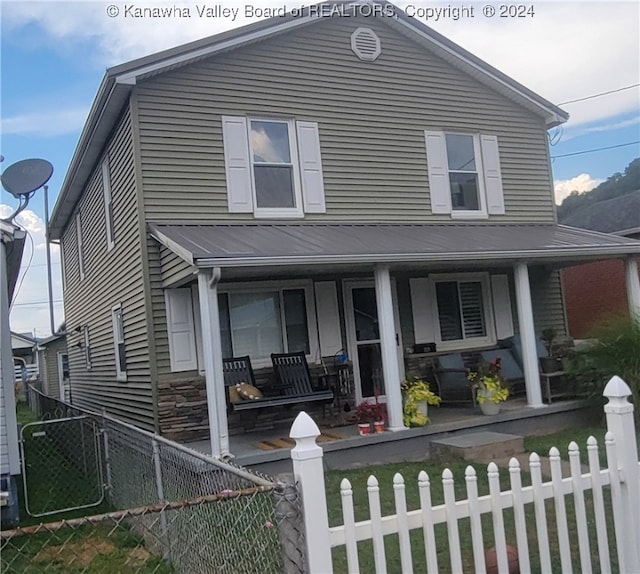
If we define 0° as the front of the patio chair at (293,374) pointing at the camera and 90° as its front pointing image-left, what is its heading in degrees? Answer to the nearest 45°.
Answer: approximately 315°

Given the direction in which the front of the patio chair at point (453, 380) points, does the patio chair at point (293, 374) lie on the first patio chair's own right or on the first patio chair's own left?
on the first patio chair's own right

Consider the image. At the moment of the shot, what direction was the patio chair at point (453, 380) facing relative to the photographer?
facing the viewer and to the right of the viewer

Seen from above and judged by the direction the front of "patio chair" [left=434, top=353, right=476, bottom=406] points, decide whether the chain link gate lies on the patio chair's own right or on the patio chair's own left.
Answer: on the patio chair's own right

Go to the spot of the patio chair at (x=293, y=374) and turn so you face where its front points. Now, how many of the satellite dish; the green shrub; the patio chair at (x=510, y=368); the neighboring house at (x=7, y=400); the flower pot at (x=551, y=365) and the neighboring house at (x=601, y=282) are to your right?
2

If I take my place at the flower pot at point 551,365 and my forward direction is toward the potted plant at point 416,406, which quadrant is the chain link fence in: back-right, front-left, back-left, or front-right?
front-left

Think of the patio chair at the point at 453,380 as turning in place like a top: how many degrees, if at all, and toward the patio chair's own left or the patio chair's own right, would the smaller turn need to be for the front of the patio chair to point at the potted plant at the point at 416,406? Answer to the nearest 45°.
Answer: approximately 45° to the patio chair's own right

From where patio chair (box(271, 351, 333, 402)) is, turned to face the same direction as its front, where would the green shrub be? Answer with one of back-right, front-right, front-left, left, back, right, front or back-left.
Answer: front-left

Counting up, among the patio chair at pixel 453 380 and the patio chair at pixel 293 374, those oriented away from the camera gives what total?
0

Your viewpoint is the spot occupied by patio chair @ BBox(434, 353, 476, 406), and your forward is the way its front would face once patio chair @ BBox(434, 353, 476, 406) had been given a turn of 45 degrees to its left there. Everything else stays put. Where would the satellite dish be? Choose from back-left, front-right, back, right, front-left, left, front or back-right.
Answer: back-right

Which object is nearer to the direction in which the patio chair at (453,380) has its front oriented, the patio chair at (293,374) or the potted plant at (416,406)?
the potted plant

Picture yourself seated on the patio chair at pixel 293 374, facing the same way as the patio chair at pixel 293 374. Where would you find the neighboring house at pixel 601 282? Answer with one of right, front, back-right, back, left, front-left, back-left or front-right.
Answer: left
